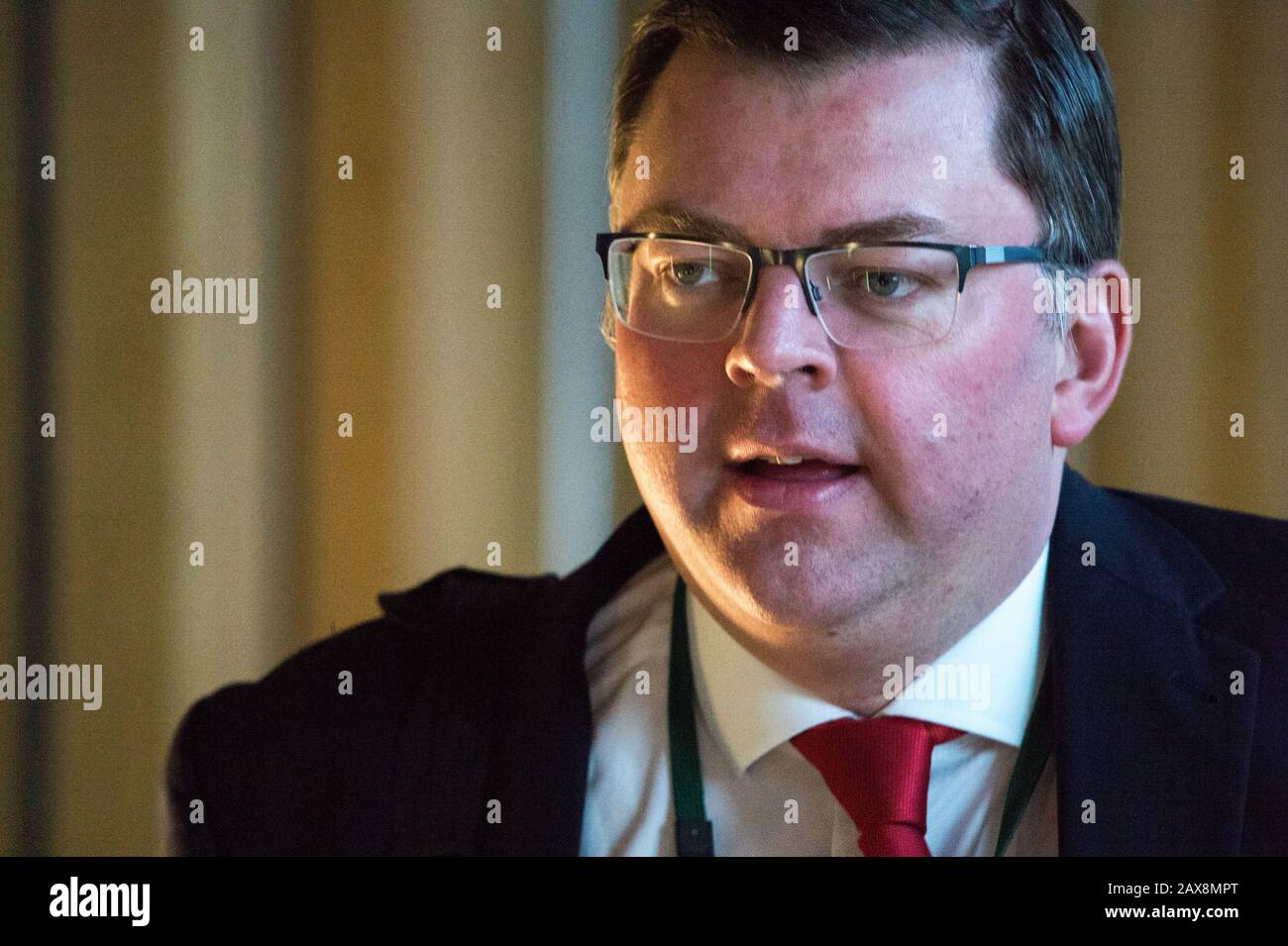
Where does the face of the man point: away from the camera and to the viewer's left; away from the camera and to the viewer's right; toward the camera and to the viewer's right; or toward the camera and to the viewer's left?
toward the camera and to the viewer's left

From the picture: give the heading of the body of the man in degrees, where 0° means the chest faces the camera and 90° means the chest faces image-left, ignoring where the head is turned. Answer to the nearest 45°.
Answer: approximately 0°
